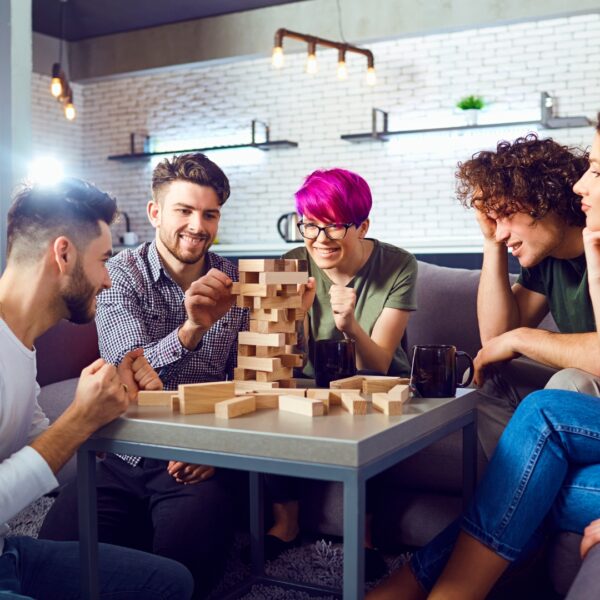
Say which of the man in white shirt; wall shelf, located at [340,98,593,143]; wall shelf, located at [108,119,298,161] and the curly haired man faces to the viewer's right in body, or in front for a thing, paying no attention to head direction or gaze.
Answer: the man in white shirt

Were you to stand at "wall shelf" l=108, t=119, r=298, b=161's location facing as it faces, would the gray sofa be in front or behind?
in front

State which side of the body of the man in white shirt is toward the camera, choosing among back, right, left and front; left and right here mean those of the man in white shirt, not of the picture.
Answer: right

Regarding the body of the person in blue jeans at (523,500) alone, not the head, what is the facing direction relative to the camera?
to the viewer's left

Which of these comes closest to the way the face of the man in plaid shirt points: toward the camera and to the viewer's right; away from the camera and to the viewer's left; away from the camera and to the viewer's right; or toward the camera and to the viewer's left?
toward the camera and to the viewer's right

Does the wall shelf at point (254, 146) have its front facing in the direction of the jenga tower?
yes

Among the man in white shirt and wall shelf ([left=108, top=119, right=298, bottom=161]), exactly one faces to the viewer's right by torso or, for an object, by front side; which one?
the man in white shirt

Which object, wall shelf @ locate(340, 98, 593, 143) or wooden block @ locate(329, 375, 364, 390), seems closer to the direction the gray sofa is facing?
the wooden block

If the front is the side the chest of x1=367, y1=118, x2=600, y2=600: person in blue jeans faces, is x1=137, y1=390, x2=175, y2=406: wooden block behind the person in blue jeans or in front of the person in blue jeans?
in front

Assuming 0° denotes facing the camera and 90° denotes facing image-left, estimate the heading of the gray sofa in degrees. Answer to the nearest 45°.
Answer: approximately 0°
